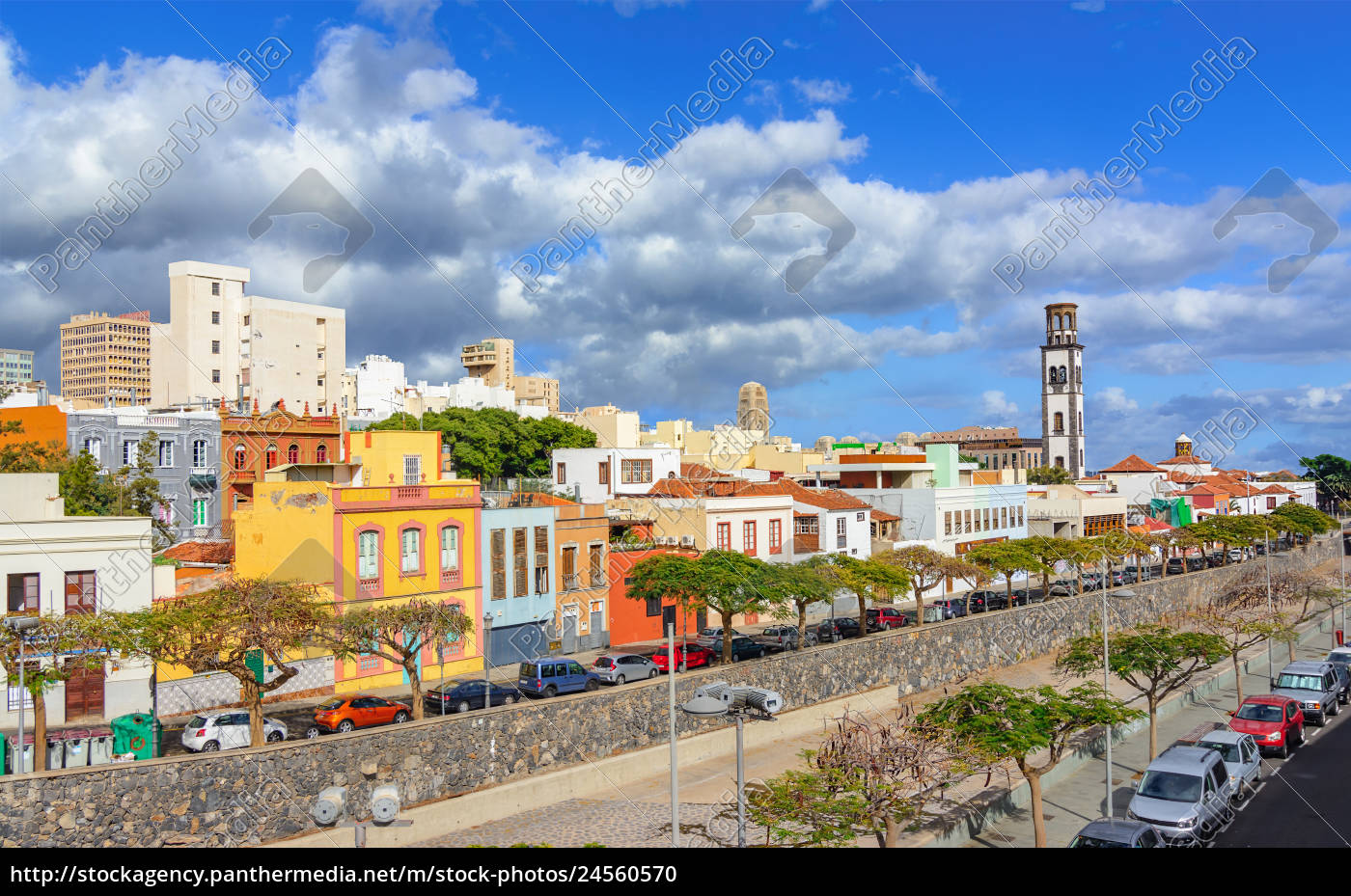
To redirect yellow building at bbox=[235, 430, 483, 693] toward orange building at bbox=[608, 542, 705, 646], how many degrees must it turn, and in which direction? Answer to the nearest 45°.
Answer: approximately 90° to its left

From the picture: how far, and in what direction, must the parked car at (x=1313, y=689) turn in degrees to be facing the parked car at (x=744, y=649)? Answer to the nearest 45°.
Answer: approximately 90° to its right

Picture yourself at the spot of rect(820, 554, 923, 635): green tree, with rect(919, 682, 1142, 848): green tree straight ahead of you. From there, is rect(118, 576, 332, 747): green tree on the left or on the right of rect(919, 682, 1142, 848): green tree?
right

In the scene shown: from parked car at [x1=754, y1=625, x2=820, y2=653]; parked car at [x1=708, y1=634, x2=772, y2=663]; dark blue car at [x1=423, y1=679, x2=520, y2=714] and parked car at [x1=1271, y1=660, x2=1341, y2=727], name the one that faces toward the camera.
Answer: parked car at [x1=1271, y1=660, x2=1341, y2=727]

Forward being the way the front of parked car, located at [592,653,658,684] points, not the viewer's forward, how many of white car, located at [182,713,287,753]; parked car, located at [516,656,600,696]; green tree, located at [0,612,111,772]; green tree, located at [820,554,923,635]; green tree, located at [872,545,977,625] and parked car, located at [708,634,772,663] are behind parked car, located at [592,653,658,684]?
3

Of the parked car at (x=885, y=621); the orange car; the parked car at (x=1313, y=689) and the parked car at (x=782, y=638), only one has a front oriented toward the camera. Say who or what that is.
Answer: the parked car at (x=1313, y=689)
